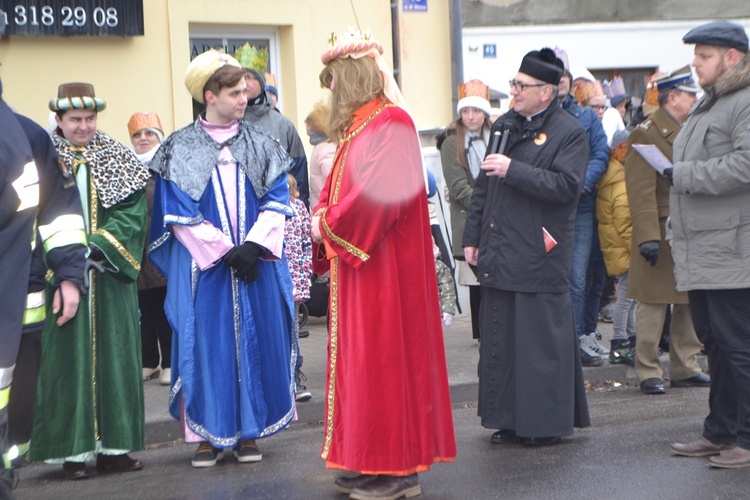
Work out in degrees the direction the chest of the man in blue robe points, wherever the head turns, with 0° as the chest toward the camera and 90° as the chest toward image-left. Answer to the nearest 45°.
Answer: approximately 0°

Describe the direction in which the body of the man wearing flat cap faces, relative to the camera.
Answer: to the viewer's left

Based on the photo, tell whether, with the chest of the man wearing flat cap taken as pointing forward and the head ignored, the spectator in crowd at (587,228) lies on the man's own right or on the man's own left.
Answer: on the man's own right

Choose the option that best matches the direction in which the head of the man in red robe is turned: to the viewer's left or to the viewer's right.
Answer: to the viewer's left

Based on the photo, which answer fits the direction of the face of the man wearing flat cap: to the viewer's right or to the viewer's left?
to the viewer's left

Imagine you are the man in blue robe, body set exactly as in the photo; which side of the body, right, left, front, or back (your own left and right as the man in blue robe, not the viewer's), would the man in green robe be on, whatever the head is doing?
right
